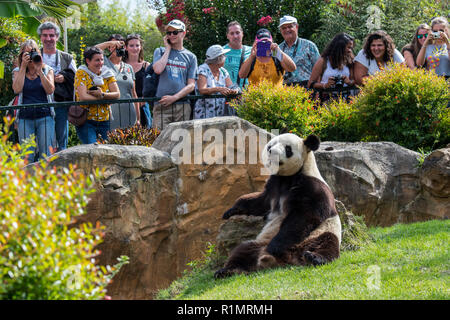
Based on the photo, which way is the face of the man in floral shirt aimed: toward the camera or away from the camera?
toward the camera

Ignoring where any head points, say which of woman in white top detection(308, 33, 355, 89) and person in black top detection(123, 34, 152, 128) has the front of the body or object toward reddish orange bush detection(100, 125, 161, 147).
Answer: the person in black top

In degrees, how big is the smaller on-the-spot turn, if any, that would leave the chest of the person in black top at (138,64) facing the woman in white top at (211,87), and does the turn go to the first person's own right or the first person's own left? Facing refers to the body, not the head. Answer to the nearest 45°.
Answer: approximately 45° to the first person's own left

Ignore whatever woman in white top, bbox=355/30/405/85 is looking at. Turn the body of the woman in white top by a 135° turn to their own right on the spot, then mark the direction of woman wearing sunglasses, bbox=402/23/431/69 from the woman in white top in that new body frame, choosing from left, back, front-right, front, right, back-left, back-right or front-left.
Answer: right

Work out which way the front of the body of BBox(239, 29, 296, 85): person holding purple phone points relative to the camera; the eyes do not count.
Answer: toward the camera

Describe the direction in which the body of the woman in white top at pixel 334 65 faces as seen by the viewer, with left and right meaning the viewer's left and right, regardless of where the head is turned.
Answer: facing the viewer and to the right of the viewer

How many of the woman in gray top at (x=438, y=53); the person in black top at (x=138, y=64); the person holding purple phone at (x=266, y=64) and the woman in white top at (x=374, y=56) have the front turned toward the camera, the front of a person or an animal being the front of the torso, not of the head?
4

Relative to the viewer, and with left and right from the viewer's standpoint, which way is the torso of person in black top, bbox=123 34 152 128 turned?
facing the viewer

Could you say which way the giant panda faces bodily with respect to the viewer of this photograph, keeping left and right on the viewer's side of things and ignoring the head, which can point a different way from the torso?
facing the viewer and to the left of the viewer

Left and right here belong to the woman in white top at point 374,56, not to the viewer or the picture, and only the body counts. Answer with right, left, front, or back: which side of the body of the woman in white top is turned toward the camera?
front

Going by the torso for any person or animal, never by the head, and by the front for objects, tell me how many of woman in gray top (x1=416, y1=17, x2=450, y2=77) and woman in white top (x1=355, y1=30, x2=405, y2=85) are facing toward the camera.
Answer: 2

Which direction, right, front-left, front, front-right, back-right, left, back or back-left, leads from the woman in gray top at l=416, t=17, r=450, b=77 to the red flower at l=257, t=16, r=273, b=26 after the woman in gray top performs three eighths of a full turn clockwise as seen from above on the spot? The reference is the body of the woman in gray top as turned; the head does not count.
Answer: front

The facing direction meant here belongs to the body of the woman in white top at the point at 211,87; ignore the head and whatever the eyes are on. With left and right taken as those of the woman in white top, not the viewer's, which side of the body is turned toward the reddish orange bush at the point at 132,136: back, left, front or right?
right
